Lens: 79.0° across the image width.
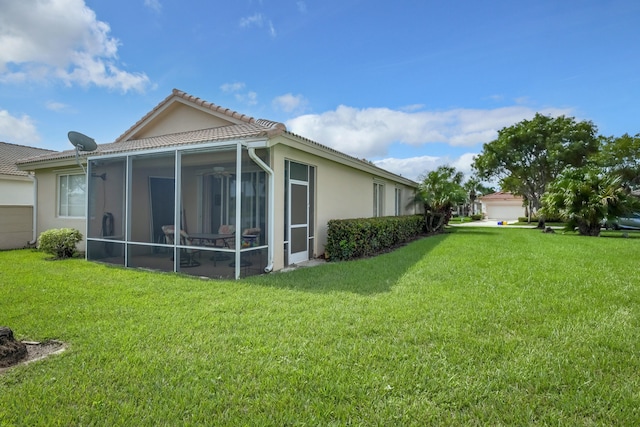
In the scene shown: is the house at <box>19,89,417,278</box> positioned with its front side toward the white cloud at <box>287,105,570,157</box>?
yes

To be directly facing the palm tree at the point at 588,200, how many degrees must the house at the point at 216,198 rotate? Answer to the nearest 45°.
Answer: approximately 45° to its right

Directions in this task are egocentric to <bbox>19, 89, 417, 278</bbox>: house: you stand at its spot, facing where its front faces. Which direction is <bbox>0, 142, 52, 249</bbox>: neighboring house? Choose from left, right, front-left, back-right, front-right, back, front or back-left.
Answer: left

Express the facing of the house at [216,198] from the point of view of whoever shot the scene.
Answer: facing away from the viewer and to the right of the viewer

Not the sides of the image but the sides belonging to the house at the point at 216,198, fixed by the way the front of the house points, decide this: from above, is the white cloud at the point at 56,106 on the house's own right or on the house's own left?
on the house's own left

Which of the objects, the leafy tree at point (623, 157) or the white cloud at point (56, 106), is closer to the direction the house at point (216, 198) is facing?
the leafy tree

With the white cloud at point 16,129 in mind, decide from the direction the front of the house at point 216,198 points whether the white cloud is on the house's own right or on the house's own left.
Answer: on the house's own left

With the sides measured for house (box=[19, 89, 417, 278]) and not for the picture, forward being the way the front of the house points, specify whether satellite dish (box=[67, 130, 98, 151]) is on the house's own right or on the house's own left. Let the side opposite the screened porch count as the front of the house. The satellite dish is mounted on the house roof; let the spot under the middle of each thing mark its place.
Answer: on the house's own left

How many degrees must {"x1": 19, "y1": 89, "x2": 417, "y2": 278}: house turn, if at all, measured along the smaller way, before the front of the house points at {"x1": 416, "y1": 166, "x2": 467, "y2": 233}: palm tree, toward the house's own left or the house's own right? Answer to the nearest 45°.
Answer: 0° — it already faces it

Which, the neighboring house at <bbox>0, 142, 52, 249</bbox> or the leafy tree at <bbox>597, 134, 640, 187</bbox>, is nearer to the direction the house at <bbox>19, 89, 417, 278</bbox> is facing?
the leafy tree

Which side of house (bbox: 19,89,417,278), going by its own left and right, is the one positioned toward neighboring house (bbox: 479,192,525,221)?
front
